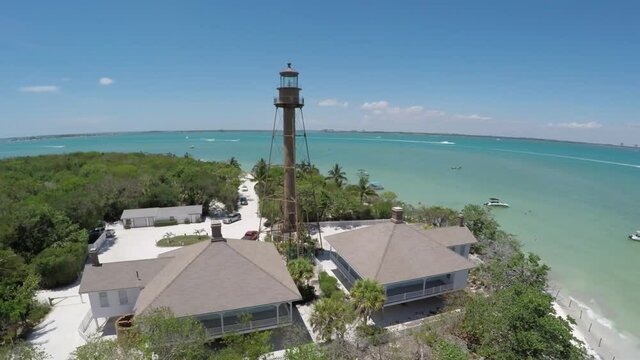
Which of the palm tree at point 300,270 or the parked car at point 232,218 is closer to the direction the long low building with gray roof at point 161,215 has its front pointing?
the palm tree

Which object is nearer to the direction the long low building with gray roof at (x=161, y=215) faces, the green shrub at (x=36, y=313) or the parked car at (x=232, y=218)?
the green shrub

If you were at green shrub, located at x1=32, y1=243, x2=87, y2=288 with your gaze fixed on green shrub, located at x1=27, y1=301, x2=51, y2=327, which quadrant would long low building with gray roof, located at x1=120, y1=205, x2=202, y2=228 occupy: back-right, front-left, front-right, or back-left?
back-left

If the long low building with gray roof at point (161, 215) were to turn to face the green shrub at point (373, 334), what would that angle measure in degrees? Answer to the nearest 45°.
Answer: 0° — it already faces it

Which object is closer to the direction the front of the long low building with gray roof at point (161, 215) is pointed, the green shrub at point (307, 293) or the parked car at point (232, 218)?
the green shrub

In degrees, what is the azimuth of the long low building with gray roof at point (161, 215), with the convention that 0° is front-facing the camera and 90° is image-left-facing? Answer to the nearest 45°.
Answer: approximately 0°

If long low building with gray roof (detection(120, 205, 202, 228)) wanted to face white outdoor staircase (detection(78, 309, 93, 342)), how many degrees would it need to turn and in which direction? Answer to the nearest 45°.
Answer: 0° — it already faces it

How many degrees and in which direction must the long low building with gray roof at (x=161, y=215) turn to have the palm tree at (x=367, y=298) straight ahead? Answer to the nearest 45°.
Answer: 0° — it already faces it

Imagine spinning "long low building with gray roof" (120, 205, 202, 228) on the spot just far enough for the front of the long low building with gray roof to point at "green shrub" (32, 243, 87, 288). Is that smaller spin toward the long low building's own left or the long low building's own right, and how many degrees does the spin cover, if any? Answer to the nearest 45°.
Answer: approximately 45° to the long low building's own right

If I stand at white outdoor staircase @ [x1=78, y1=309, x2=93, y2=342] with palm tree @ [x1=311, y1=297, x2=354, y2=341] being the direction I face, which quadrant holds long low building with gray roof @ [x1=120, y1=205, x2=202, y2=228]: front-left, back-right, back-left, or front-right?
back-left
